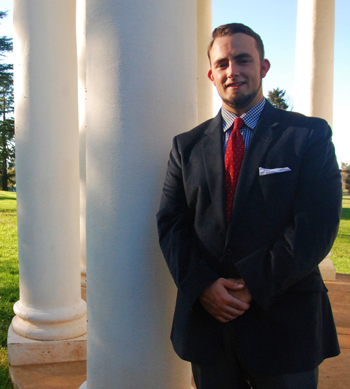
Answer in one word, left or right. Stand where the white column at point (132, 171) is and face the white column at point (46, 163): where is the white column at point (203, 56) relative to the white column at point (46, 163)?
right

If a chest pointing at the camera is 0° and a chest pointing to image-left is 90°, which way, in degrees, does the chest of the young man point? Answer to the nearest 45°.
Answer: approximately 0°

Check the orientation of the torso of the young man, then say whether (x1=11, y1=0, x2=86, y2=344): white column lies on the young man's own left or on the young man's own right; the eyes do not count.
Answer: on the young man's own right

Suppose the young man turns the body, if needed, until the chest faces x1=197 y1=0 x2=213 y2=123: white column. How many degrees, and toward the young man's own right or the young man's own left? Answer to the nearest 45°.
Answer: approximately 180°

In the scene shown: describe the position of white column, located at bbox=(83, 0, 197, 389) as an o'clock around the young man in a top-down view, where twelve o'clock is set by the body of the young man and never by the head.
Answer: The white column is roughly at 4 o'clock from the young man.

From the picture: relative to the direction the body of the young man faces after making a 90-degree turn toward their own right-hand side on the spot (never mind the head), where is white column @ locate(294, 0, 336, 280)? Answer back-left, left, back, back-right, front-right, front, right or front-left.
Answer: right
